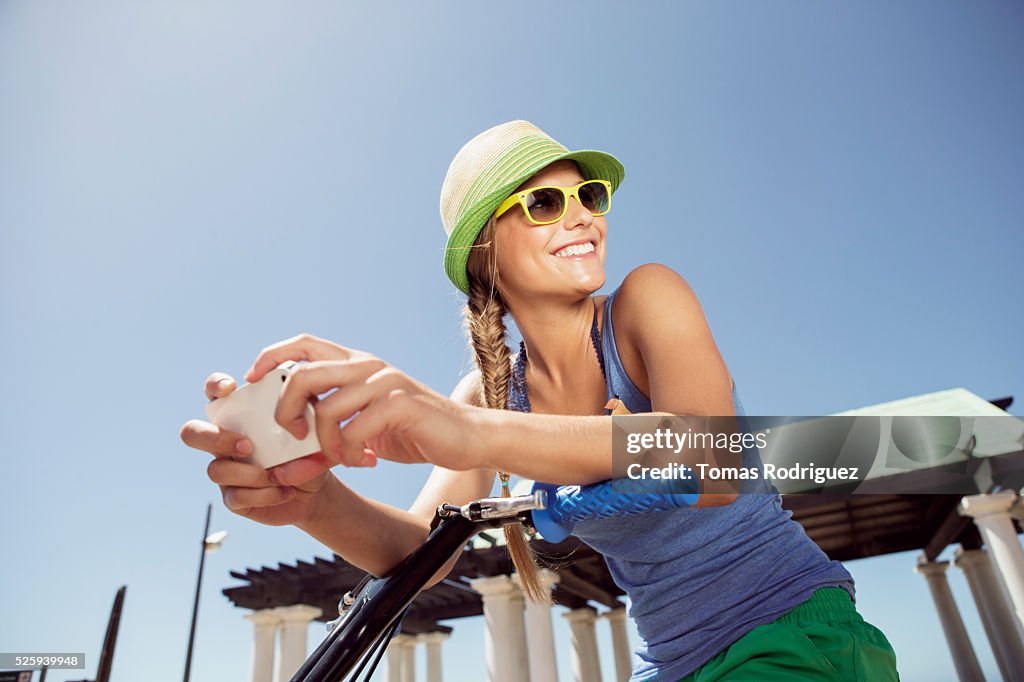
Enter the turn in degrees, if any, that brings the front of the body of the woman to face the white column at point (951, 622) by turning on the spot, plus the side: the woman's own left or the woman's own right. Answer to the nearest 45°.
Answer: approximately 180°

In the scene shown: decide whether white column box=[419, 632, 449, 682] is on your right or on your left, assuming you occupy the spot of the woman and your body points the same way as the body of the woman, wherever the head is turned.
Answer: on your right

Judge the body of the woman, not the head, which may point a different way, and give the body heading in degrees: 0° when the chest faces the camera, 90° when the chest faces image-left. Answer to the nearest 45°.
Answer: approximately 45°

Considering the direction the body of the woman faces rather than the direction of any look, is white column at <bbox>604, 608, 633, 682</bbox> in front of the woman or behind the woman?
behind

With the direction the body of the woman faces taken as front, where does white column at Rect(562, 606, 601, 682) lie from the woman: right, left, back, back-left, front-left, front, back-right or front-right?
back-right

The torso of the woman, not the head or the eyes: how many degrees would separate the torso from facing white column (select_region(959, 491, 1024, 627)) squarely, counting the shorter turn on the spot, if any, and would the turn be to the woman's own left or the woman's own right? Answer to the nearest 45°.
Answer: approximately 180°

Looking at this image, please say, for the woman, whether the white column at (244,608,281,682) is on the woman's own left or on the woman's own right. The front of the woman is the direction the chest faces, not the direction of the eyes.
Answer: on the woman's own right

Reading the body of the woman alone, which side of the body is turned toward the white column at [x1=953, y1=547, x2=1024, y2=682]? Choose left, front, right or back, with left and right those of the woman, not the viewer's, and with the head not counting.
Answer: back

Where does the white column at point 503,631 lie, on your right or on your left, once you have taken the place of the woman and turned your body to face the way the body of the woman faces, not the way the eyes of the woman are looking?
on your right
